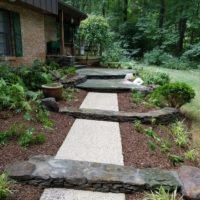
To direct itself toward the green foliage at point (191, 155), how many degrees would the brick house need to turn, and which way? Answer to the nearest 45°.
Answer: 0° — it already faces it

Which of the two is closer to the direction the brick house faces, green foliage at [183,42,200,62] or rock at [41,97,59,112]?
the rock

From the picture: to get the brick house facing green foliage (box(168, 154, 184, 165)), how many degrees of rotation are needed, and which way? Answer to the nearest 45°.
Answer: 0° — it already faces it

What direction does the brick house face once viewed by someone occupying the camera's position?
facing the viewer and to the right of the viewer

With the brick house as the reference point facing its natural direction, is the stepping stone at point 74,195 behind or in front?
in front

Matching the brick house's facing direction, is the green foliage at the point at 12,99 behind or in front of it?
in front

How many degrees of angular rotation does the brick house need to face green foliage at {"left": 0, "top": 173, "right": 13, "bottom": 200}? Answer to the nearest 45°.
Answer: approximately 45° to its right

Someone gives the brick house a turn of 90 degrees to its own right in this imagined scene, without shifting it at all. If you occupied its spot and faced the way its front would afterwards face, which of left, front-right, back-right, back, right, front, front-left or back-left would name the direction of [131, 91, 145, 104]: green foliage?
left

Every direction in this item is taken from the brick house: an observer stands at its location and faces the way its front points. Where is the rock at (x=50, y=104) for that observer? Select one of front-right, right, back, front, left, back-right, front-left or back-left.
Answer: front-right

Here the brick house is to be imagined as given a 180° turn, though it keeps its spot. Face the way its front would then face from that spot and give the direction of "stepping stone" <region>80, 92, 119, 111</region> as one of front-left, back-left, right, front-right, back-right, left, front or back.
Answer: back

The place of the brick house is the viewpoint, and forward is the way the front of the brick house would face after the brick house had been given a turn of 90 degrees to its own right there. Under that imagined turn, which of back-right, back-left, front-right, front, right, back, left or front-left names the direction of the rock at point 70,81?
left

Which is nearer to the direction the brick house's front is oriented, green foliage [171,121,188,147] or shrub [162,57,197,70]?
the green foliage

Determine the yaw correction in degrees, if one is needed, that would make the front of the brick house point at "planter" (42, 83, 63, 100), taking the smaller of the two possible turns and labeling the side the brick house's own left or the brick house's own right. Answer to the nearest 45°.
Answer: approximately 45° to the brick house's own right

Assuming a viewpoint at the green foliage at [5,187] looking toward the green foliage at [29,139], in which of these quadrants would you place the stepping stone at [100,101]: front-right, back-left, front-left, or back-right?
front-right

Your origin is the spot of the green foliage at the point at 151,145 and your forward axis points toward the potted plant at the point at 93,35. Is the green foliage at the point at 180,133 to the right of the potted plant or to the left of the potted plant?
right

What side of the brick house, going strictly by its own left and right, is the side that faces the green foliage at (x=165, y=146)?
front

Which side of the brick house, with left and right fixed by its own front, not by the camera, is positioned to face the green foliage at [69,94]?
front
